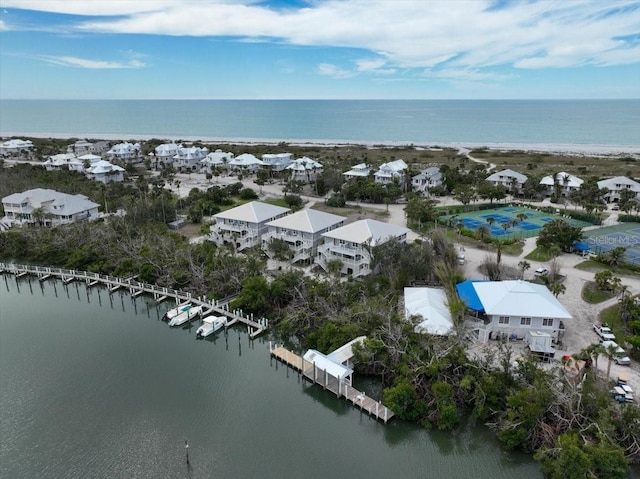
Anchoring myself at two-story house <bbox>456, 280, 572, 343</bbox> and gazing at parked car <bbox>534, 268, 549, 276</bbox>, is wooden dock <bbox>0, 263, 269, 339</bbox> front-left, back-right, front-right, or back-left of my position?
back-left

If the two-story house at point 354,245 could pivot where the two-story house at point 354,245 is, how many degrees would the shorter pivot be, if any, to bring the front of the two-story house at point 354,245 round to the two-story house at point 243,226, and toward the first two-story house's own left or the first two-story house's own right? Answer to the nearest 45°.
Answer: approximately 90° to the first two-story house's own right

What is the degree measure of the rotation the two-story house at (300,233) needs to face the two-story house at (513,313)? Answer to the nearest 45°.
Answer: approximately 90° to its left

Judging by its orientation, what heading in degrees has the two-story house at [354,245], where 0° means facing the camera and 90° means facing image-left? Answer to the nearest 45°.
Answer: approximately 45°

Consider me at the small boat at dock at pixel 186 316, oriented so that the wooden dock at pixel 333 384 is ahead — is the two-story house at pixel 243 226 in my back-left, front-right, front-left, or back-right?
back-left

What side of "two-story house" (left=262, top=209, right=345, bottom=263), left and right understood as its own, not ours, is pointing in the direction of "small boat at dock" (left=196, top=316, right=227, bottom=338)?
front

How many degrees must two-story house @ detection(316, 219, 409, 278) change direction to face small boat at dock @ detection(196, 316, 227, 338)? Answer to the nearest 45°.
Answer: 0° — it already faces it

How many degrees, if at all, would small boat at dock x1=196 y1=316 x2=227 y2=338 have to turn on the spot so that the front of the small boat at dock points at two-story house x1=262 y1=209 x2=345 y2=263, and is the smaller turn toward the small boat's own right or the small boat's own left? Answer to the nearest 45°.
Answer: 0° — it already faces it

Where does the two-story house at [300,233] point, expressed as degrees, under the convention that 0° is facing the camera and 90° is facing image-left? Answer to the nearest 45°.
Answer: approximately 45°

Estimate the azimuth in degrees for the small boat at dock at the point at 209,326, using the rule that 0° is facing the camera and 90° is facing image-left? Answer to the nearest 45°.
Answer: approximately 225°

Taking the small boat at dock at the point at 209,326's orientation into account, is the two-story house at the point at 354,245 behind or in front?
in front

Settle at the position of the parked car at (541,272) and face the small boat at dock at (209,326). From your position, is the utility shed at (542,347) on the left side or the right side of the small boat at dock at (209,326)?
left

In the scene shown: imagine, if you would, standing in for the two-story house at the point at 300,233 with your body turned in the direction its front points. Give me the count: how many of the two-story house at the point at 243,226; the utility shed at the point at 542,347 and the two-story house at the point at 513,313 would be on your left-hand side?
2

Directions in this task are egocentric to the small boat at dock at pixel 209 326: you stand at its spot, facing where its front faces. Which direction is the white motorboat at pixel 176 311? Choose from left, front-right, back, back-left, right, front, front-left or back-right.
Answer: left

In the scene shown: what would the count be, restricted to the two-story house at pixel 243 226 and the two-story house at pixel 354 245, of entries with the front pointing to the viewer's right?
0

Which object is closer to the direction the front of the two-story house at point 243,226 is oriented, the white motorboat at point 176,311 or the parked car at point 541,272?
the white motorboat
